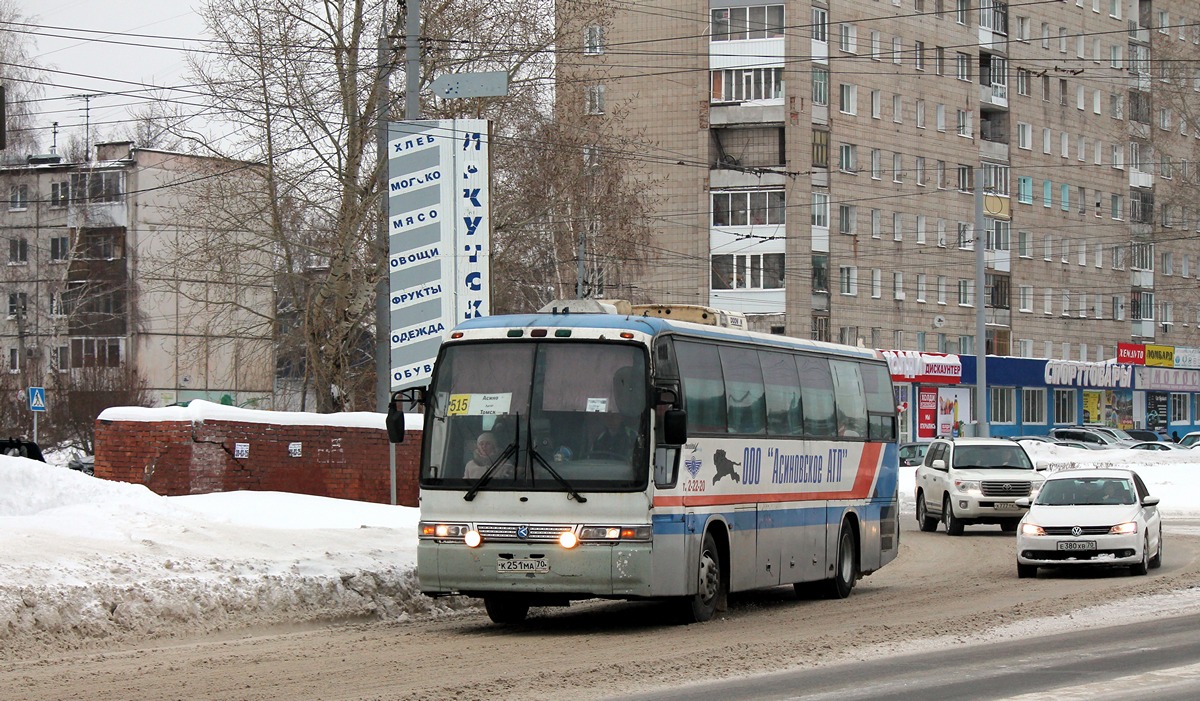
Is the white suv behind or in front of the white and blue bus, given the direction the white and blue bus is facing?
behind

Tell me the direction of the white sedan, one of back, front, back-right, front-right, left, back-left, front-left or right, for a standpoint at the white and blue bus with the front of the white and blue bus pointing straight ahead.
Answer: back

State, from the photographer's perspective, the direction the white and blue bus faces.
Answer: facing the viewer and to the left of the viewer

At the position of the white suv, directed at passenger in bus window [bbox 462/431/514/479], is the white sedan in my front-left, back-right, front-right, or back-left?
front-left

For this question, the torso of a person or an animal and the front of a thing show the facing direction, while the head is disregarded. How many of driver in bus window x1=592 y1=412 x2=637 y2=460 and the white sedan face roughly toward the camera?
2

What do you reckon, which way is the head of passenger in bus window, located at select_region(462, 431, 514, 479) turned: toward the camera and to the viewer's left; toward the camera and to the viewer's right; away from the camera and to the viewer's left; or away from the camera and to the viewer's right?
toward the camera and to the viewer's left

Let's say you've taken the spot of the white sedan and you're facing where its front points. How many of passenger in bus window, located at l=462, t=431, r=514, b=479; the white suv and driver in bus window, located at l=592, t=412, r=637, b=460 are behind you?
1

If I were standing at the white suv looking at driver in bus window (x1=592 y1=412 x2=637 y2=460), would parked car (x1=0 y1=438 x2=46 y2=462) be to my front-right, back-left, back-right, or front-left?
front-right

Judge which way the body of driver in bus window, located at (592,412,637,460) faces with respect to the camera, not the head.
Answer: toward the camera

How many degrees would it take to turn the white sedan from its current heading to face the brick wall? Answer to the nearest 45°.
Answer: approximately 90° to its right

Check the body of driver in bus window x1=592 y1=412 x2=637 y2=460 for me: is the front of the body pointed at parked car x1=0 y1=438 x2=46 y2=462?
no

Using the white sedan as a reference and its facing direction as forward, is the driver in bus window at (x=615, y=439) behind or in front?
in front

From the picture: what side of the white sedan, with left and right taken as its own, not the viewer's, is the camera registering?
front
